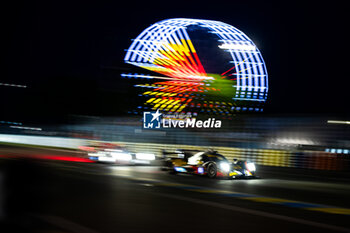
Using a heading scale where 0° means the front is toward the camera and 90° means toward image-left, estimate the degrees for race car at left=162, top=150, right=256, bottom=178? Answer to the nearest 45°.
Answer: approximately 315°

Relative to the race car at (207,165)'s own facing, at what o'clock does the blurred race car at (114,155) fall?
The blurred race car is roughly at 6 o'clock from the race car.

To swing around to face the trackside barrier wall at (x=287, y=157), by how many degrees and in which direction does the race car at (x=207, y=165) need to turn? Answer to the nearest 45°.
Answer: approximately 90° to its left

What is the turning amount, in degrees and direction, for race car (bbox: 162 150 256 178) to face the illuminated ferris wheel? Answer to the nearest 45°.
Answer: approximately 135° to its left

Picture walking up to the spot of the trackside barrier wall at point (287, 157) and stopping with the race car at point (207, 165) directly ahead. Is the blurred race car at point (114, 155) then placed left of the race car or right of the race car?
right
